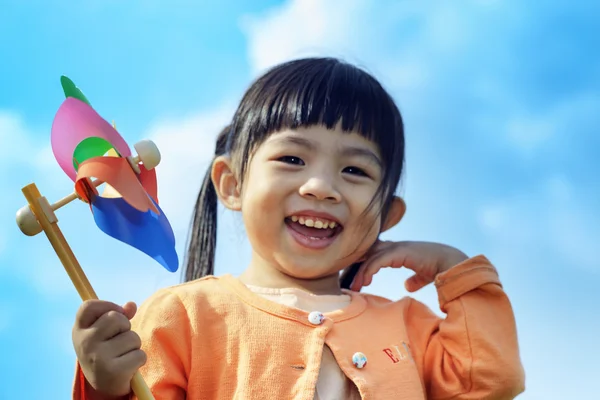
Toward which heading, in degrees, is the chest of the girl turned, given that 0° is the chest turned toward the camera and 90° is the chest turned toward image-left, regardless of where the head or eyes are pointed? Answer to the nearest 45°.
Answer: approximately 0°
